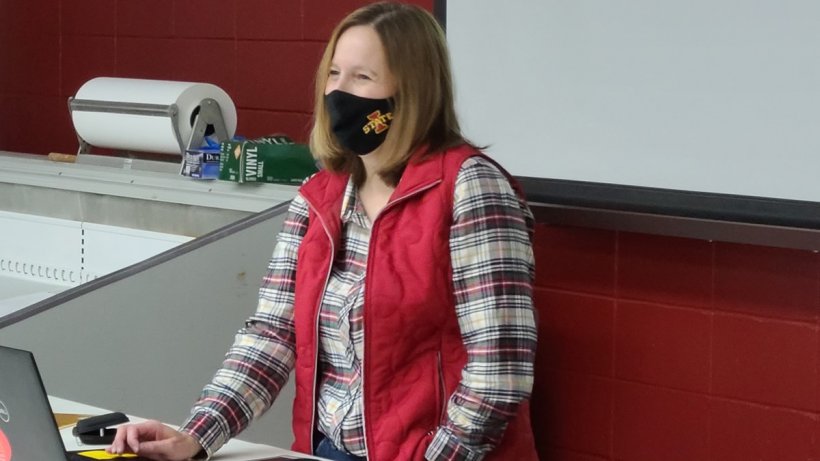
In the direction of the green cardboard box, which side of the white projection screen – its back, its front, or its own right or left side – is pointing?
right

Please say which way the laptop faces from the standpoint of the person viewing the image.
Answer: facing away from the viewer and to the right of the viewer

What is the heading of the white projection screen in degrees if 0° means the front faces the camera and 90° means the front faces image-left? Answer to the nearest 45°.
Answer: approximately 0°

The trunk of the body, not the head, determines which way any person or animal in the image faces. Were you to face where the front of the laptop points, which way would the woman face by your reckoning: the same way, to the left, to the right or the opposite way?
the opposite way

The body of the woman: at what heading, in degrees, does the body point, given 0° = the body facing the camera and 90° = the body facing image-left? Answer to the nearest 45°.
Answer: approximately 45°

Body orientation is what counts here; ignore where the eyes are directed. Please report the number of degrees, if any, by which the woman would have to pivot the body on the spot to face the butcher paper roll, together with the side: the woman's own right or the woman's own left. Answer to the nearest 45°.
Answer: approximately 90° to the woman's own right
